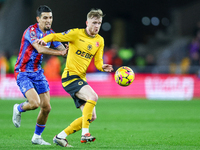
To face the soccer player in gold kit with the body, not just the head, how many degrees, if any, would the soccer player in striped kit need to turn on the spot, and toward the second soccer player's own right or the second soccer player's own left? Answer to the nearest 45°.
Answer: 0° — they already face them

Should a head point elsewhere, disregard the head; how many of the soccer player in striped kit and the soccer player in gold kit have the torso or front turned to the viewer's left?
0

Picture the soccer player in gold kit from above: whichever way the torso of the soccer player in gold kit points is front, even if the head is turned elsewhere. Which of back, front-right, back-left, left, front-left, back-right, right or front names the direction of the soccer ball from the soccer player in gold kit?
front-left

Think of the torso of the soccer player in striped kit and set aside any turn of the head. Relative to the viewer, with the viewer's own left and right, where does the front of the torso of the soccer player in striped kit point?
facing the viewer and to the right of the viewer

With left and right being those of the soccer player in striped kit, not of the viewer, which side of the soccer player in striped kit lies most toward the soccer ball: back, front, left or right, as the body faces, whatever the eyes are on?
front

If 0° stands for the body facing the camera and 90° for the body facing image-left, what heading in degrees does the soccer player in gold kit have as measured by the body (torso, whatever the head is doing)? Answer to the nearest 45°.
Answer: approximately 315°

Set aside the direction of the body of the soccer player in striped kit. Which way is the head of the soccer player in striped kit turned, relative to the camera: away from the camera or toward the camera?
toward the camera

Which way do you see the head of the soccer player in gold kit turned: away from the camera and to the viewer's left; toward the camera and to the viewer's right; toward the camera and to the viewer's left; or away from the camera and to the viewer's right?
toward the camera and to the viewer's right

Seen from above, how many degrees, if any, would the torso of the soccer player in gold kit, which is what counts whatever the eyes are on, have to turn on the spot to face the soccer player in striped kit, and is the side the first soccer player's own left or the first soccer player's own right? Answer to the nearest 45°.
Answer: approximately 180°

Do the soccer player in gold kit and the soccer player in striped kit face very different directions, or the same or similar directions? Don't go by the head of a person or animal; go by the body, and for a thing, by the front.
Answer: same or similar directions

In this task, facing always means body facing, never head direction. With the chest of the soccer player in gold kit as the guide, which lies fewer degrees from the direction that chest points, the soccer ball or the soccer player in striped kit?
the soccer ball
